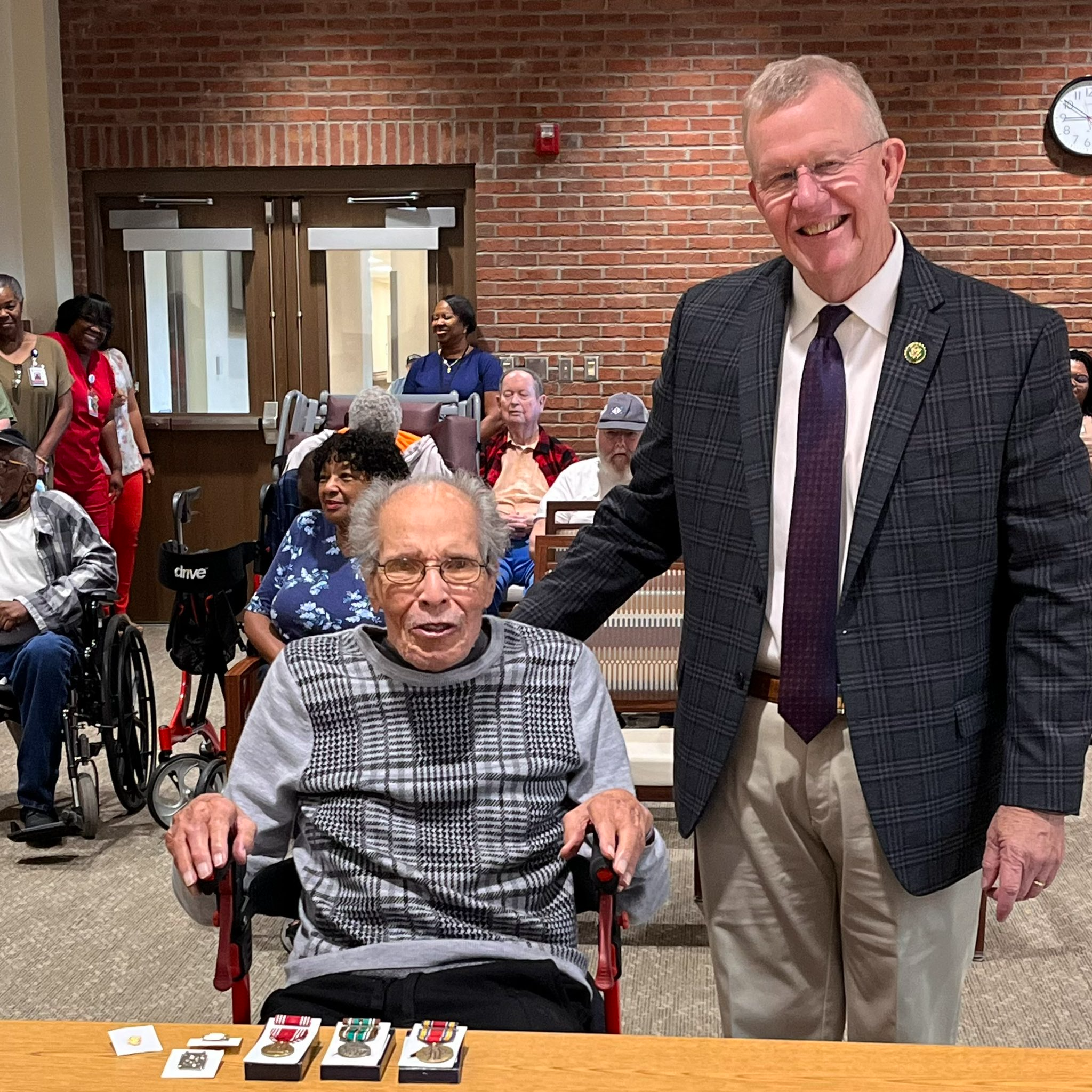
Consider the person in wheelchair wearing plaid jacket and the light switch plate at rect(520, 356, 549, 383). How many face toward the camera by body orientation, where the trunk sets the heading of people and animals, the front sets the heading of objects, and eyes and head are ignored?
2

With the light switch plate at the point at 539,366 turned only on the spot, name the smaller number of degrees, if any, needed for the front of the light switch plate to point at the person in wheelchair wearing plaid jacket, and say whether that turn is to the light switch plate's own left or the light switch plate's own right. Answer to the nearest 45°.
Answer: approximately 45° to the light switch plate's own right

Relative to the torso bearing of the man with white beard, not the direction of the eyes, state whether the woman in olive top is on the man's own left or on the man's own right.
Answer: on the man's own right

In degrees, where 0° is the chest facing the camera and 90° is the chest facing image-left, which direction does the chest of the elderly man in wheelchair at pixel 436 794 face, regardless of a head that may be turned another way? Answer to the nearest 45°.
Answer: approximately 0°

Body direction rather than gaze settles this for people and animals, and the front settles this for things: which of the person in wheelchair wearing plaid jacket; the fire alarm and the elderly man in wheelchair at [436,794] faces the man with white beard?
the fire alarm

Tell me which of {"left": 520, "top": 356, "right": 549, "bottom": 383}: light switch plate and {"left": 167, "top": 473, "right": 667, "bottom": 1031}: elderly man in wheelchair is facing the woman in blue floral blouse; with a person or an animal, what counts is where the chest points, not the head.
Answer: the light switch plate

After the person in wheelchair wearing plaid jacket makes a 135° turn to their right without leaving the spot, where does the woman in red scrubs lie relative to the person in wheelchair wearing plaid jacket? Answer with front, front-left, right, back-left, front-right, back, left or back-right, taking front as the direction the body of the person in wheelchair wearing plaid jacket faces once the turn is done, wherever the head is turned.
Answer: front-right

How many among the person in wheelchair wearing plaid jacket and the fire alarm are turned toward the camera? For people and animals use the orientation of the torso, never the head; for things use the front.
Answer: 2

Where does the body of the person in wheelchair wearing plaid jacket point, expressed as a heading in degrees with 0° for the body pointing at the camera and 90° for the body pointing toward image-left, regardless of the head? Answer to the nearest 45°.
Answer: approximately 0°

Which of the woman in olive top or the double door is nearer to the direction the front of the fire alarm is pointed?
the woman in olive top
